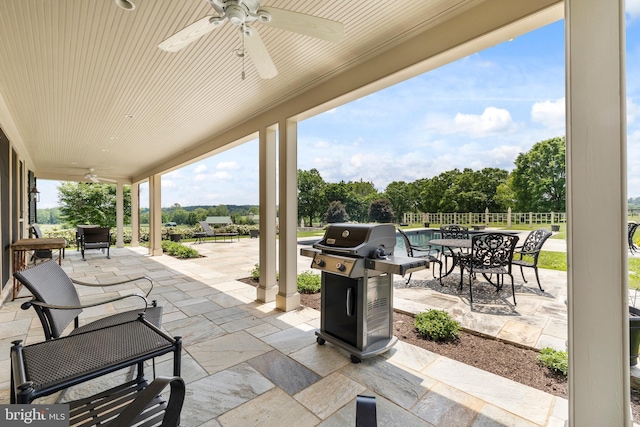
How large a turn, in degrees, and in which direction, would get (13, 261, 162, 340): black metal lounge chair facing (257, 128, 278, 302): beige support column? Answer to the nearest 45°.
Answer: approximately 90° to its left

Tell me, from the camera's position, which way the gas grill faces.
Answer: facing the viewer and to the left of the viewer

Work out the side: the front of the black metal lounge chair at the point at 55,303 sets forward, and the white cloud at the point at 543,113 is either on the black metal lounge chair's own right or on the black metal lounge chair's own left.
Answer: on the black metal lounge chair's own left

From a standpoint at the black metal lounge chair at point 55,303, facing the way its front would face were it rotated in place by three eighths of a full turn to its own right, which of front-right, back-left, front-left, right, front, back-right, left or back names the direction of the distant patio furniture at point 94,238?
right

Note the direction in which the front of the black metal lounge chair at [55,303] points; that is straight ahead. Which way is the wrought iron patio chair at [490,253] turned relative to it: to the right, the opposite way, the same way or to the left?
to the left

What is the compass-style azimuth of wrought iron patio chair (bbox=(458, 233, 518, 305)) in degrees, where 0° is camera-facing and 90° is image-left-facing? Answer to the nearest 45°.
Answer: approximately 135°

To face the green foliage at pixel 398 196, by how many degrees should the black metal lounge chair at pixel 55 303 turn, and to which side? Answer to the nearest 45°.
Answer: approximately 90° to its left

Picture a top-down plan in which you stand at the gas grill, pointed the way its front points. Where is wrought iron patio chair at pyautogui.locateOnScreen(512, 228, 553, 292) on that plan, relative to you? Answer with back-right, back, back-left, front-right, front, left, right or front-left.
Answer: back

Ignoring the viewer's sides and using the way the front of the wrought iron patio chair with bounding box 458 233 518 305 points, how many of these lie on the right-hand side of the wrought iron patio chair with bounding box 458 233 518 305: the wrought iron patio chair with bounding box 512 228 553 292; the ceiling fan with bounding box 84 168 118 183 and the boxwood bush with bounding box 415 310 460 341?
1

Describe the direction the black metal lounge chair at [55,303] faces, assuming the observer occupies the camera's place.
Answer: facing the viewer and to the right of the viewer

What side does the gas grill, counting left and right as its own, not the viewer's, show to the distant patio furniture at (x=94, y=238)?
right

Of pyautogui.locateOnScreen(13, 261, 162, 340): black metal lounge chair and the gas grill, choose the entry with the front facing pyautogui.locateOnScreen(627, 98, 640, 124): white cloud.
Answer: the black metal lounge chair

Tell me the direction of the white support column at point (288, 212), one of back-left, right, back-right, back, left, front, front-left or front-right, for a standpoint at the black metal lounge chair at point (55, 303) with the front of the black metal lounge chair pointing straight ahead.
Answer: front-left

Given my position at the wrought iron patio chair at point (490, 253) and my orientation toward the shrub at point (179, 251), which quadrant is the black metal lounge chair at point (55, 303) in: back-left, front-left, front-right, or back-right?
front-left

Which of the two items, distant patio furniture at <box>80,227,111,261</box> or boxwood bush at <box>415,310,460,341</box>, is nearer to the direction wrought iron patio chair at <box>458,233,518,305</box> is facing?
the distant patio furniture

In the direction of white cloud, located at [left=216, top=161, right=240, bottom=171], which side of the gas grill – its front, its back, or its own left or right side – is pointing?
right

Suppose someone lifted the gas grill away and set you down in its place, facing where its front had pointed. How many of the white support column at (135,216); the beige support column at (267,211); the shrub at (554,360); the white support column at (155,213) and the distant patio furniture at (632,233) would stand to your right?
3

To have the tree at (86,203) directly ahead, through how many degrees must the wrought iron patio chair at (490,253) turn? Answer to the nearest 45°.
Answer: approximately 45° to its left
